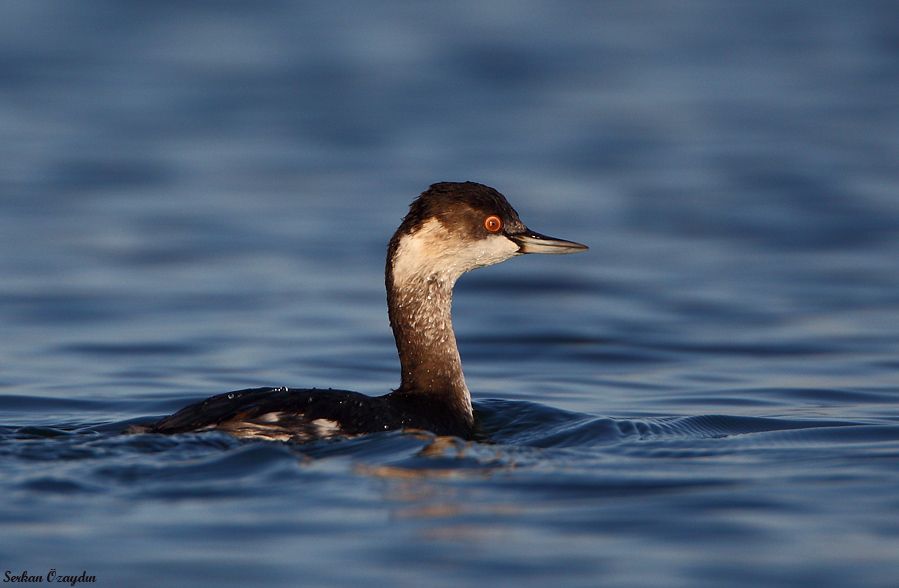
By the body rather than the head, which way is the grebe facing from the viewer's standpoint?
to the viewer's right
